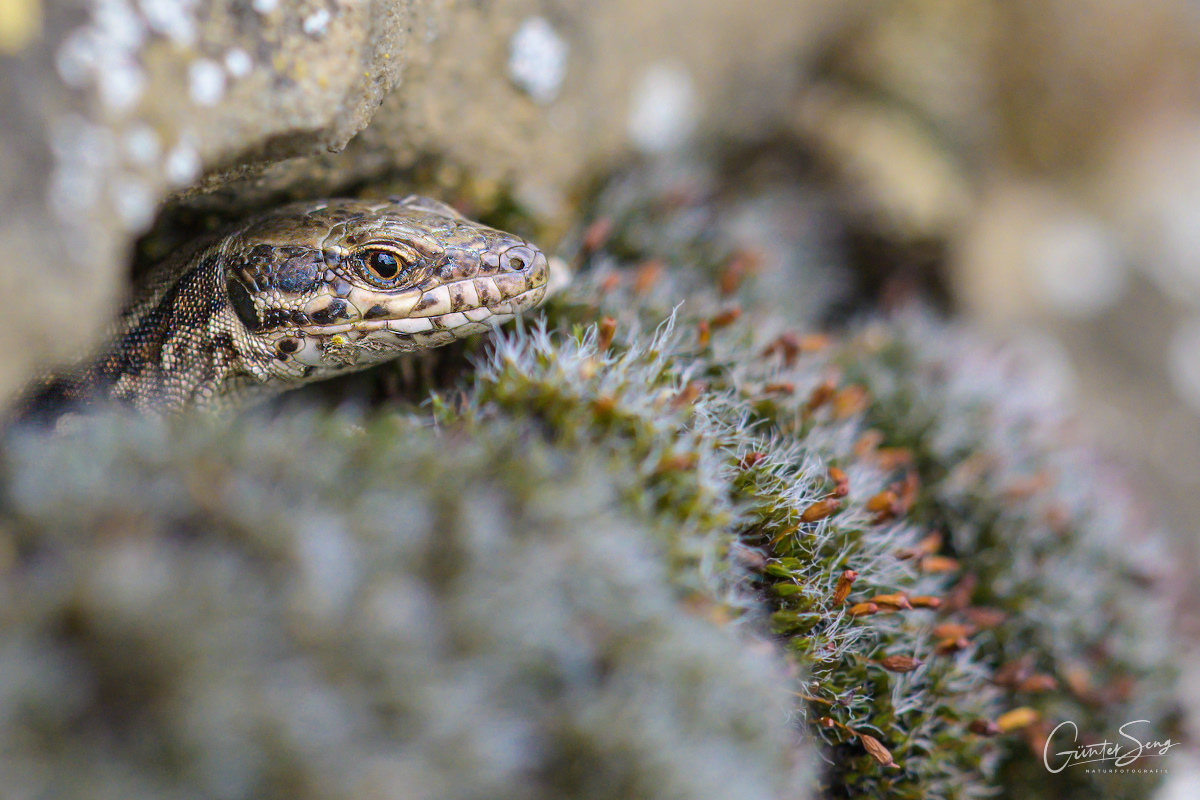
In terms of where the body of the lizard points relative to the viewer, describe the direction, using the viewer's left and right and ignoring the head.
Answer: facing to the right of the viewer
